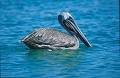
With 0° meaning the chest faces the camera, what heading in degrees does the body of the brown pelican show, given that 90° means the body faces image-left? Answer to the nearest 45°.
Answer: approximately 270°
